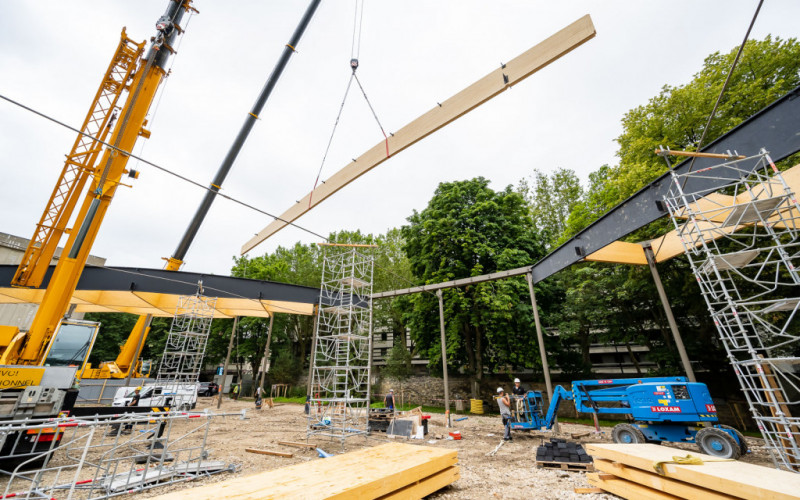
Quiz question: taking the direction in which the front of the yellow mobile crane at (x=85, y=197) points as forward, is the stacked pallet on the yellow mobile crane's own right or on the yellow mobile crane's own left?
on the yellow mobile crane's own right

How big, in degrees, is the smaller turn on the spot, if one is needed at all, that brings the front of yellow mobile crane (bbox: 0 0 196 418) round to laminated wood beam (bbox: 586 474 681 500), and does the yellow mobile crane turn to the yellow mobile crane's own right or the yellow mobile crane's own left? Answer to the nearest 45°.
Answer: approximately 45° to the yellow mobile crane's own right

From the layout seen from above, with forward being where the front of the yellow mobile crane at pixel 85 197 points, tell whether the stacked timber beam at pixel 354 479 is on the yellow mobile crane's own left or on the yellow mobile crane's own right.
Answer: on the yellow mobile crane's own right

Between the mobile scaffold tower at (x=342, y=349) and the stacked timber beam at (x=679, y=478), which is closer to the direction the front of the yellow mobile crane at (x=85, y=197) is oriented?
the mobile scaffold tower

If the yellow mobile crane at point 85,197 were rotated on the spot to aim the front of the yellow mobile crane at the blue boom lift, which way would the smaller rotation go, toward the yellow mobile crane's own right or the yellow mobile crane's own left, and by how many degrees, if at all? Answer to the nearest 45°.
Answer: approximately 45° to the yellow mobile crane's own right

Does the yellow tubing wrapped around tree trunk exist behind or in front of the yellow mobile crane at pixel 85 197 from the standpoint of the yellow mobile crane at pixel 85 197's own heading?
in front

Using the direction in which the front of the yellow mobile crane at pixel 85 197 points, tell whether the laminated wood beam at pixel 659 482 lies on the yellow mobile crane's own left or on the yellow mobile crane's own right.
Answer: on the yellow mobile crane's own right

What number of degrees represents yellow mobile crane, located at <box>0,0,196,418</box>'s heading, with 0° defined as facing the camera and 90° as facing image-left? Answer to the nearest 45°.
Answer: approximately 270°

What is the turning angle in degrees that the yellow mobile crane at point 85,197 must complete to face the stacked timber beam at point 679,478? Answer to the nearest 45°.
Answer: approximately 45° to its right

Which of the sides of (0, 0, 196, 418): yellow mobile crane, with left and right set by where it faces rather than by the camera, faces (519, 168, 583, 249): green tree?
front
